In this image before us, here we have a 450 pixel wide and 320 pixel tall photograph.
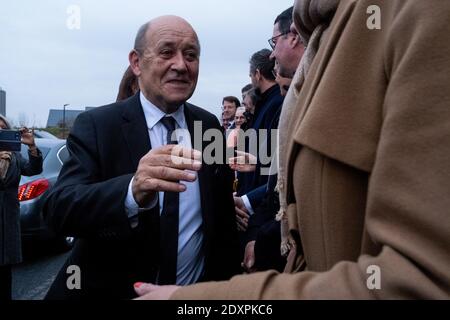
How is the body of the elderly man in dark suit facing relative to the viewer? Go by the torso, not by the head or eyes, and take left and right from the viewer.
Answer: facing the viewer and to the right of the viewer

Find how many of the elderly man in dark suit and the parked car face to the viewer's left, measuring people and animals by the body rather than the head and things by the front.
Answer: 0

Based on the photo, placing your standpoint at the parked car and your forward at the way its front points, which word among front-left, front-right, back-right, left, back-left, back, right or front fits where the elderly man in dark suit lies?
back-right

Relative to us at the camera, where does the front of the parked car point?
facing away from the viewer and to the right of the viewer
